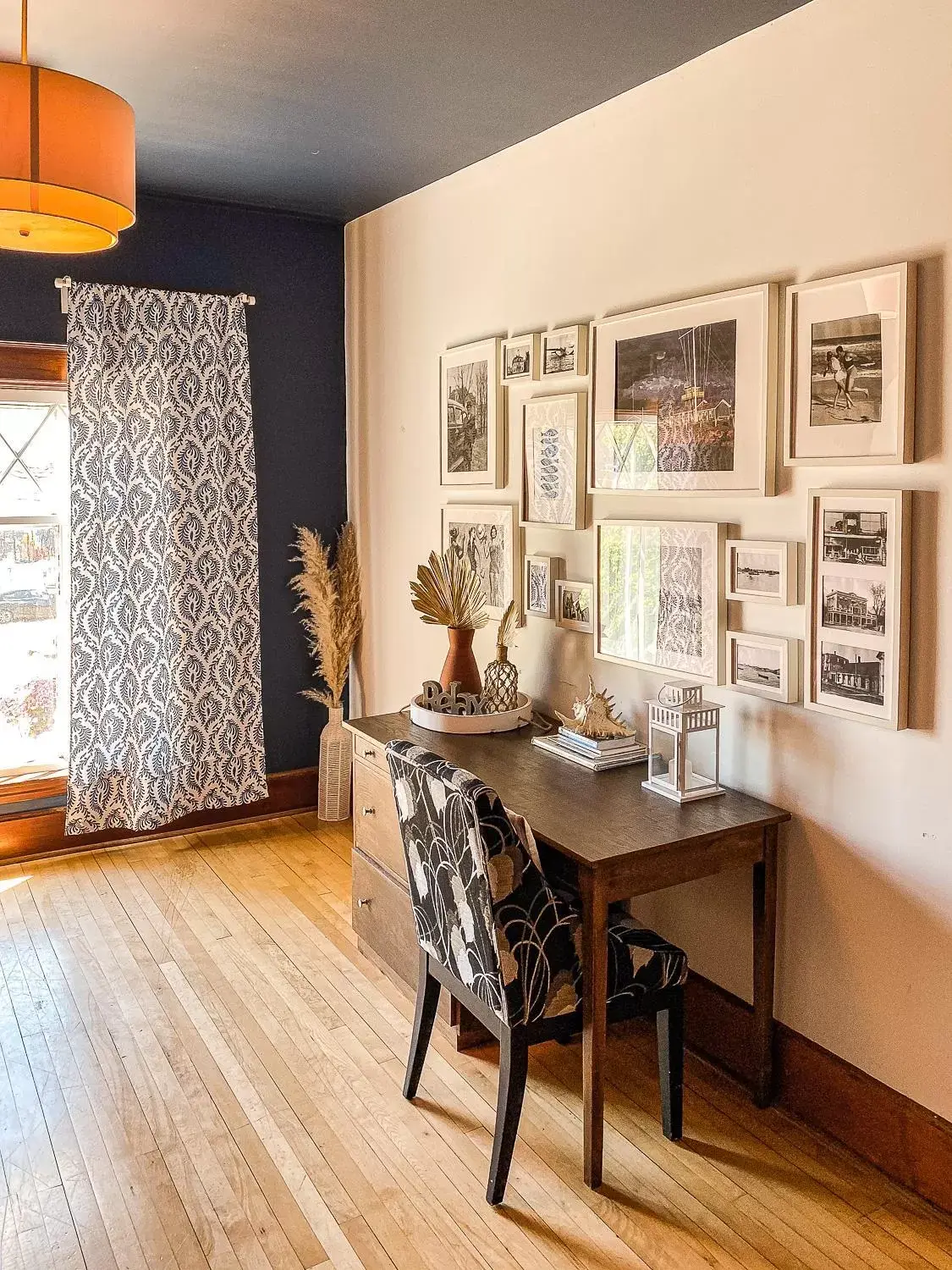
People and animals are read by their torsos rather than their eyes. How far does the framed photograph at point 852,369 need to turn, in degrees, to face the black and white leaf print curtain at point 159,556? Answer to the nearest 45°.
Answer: approximately 90° to its right

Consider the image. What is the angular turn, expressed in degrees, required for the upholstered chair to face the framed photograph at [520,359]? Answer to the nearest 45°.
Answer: approximately 45° to its left

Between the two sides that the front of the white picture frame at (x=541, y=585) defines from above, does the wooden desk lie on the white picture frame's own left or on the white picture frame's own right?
on the white picture frame's own left

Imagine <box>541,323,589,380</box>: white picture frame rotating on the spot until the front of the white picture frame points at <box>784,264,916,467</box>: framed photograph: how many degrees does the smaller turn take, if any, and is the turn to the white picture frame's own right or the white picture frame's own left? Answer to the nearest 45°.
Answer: approximately 90° to the white picture frame's own left

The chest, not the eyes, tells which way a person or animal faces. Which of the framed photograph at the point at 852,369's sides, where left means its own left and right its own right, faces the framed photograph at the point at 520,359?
right

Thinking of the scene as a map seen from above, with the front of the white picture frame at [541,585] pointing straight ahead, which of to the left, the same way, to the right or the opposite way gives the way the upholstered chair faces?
the opposite way

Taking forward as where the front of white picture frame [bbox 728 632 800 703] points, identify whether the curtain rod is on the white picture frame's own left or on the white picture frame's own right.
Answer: on the white picture frame's own right
